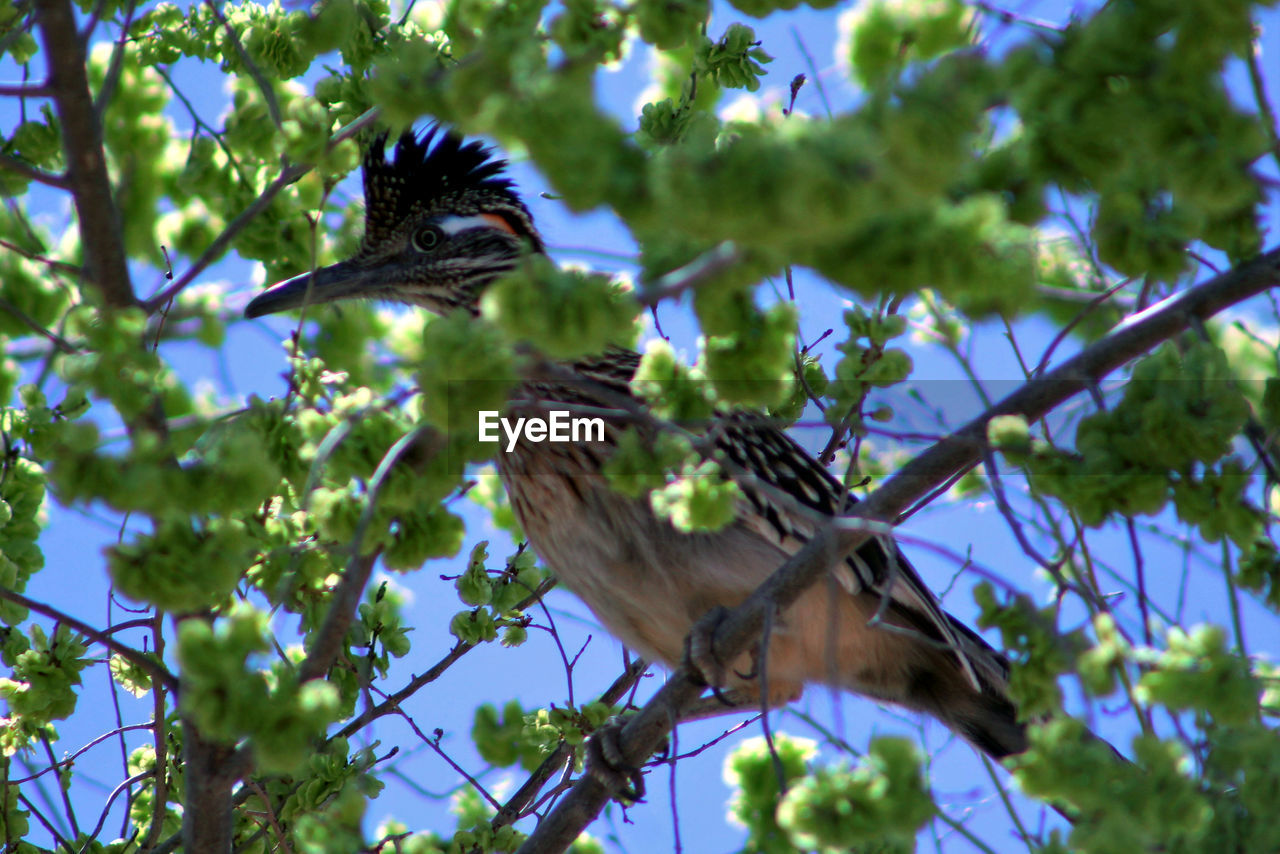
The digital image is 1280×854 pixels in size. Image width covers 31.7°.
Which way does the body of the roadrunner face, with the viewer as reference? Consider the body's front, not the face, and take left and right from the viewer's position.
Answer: facing to the left of the viewer
